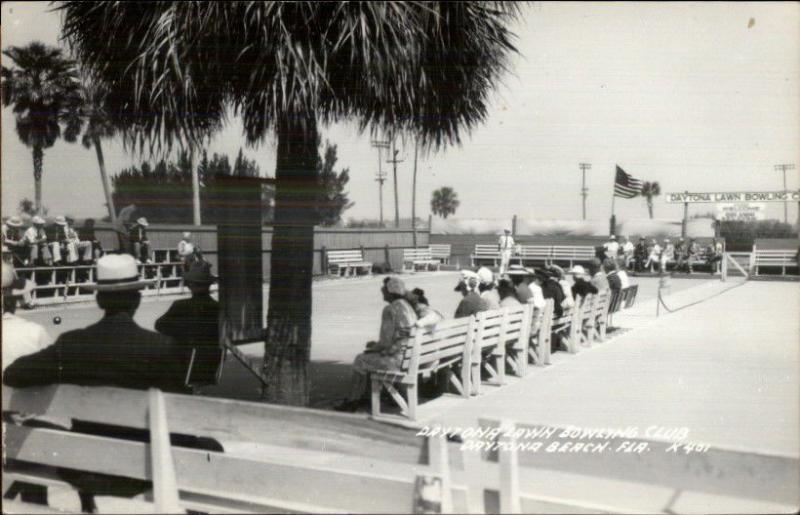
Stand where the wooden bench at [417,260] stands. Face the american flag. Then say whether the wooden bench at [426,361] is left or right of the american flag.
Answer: right

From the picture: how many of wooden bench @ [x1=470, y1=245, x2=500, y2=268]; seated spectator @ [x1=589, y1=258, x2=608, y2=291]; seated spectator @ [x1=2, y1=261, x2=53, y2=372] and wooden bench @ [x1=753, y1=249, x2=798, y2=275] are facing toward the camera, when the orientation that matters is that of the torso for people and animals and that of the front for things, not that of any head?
2

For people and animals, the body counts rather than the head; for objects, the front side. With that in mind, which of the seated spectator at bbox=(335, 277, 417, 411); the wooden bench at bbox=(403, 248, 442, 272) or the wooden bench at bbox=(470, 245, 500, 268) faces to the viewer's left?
the seated spectator

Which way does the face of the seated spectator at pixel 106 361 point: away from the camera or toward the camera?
away from the camera

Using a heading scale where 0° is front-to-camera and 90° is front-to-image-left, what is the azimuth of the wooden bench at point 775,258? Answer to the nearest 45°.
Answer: approximately 0°

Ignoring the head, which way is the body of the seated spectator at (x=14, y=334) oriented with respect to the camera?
away from the camera

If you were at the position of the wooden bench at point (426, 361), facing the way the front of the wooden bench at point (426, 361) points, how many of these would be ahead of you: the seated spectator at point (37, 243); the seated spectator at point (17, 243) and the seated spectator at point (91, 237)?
3

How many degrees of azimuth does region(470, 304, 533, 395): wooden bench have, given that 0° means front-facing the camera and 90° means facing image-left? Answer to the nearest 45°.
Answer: approximately 135°

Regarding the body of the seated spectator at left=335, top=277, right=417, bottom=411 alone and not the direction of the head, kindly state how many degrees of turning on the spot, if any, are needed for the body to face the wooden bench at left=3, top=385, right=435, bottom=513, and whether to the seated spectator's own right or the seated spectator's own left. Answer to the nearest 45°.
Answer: approximately 90° to the seated spectator's own left
